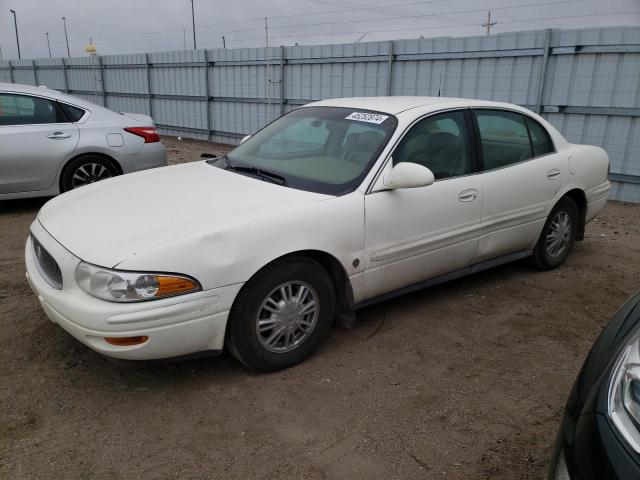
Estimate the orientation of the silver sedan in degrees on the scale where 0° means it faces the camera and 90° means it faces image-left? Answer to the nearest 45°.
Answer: approximately 90°

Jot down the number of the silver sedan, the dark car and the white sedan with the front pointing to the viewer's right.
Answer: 0

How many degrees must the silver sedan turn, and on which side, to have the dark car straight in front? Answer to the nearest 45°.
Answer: approximately 90° to its left

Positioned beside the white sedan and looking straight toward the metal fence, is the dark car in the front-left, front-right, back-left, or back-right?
back-right

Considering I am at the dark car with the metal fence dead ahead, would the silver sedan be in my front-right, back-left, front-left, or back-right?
front-left

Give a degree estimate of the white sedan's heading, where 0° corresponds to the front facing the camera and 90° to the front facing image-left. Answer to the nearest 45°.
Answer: approximately 45°

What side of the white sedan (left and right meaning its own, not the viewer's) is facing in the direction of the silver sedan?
right

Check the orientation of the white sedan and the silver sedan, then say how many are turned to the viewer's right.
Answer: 0

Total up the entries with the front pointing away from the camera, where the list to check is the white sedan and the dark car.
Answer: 0

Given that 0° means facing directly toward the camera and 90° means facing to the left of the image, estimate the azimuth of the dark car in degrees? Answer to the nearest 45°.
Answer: approximately 45°

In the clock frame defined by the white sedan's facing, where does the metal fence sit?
The metal fence is roughly at 5 o'clock from the white sedan.

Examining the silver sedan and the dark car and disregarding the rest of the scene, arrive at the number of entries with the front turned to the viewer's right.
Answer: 0

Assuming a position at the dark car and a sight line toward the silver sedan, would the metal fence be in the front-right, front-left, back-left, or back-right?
front-right
